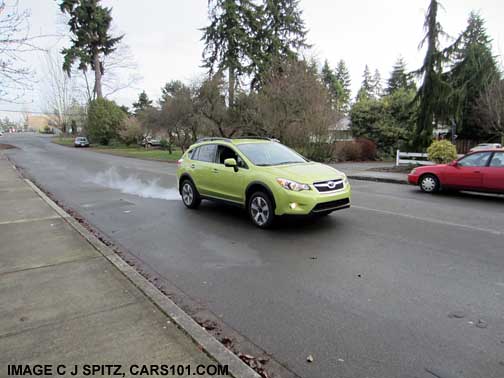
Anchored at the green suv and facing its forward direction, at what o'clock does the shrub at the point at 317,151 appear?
The shrub is roughly at 8 o'clock from the green suv.

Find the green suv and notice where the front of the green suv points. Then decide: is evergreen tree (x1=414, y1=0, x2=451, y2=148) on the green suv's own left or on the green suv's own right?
on the green suv's own left

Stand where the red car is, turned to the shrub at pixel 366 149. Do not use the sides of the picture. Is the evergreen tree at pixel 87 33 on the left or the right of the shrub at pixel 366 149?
left

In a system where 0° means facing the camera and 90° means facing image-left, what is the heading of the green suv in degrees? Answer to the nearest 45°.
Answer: approximately 315°

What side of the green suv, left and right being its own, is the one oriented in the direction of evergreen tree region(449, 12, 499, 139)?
left

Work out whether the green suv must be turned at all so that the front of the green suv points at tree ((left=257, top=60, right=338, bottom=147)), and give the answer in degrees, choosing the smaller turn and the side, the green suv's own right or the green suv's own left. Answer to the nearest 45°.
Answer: approximately 135° to the green suv's own left

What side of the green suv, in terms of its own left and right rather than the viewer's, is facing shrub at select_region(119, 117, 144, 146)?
back
